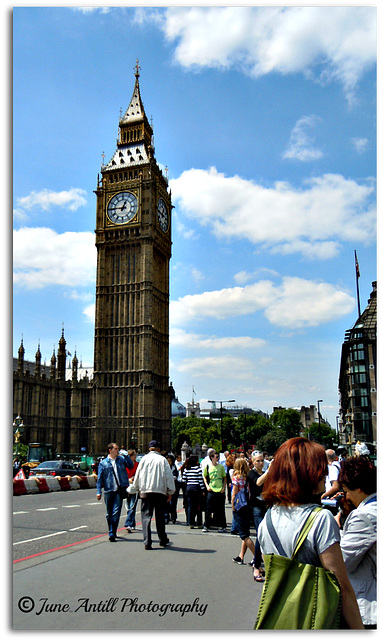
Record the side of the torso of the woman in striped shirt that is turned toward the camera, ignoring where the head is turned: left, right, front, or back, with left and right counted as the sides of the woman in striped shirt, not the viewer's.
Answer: back

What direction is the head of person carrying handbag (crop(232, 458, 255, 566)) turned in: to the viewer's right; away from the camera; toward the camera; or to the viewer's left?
away from the camera

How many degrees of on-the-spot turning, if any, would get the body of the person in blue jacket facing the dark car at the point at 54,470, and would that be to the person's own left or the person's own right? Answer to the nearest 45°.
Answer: approximately 180°

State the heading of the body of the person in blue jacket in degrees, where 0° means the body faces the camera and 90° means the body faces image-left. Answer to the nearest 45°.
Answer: approximately 0°

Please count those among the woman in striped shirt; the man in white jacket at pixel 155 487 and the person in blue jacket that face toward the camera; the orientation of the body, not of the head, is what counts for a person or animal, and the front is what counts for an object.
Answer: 1

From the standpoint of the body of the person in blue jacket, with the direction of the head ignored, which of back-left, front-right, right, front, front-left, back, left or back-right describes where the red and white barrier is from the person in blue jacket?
back

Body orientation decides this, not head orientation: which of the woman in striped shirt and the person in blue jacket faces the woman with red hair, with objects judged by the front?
the person in blue jacket

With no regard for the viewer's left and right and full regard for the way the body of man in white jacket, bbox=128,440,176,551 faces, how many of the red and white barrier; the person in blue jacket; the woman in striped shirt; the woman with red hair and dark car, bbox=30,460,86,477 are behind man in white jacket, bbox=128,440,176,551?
1

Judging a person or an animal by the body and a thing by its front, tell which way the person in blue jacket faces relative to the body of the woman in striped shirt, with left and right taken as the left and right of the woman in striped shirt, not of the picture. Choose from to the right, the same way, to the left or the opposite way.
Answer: the opposite way

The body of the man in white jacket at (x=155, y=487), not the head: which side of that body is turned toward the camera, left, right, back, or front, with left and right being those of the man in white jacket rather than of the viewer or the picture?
back

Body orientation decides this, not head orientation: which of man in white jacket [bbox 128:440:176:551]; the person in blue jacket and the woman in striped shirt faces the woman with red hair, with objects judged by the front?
the person in blue jacket

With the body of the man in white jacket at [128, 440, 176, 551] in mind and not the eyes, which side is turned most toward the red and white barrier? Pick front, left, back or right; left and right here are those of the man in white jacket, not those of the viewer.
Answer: front

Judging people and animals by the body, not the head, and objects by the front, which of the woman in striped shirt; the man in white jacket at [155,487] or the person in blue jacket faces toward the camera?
the person in blue jacket

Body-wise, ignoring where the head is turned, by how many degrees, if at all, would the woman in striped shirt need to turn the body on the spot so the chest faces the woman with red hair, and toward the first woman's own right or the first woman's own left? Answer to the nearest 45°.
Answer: approximately 180°
